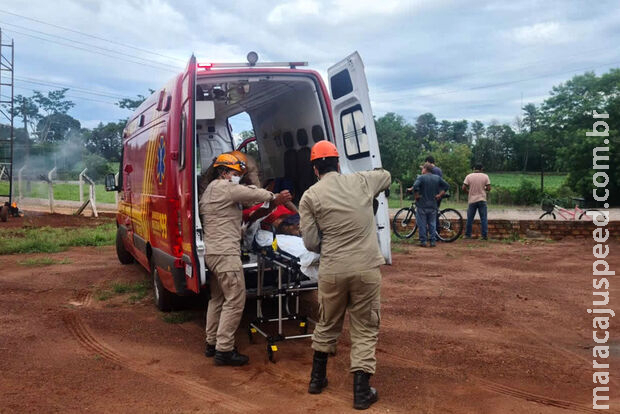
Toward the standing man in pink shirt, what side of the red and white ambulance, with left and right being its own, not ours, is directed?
right

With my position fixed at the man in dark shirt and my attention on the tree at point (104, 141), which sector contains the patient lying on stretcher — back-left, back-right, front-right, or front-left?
back-left

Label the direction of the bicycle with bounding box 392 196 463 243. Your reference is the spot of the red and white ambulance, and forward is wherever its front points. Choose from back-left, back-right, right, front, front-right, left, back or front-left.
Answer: right

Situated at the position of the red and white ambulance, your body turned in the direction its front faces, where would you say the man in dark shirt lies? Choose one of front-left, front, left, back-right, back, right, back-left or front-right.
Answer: right

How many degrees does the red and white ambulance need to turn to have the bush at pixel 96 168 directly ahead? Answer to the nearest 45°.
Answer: approximately 45° to its right

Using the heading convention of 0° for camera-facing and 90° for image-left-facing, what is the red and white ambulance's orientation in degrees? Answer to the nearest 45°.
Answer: approximately 135°
